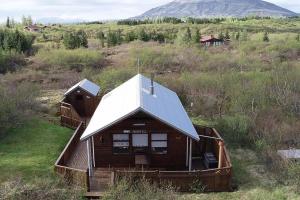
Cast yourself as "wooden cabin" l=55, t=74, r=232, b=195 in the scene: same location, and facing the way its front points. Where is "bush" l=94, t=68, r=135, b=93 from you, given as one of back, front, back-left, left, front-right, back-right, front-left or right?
back

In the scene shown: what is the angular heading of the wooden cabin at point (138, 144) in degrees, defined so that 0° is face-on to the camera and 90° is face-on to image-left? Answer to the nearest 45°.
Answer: approximately 0°

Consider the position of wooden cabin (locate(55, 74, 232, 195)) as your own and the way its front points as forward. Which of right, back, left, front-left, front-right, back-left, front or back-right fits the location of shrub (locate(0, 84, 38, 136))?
back-right

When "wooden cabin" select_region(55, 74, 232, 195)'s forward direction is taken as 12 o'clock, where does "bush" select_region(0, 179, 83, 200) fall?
The bush is roughly at 1 o'clock from the wooden cabin.

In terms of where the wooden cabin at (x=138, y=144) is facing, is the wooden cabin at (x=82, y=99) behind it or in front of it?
behind

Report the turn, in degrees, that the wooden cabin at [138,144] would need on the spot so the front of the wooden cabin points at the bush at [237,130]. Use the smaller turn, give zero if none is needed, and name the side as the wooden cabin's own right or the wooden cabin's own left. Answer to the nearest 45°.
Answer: approximately 135° to the wooden cabin's own left
